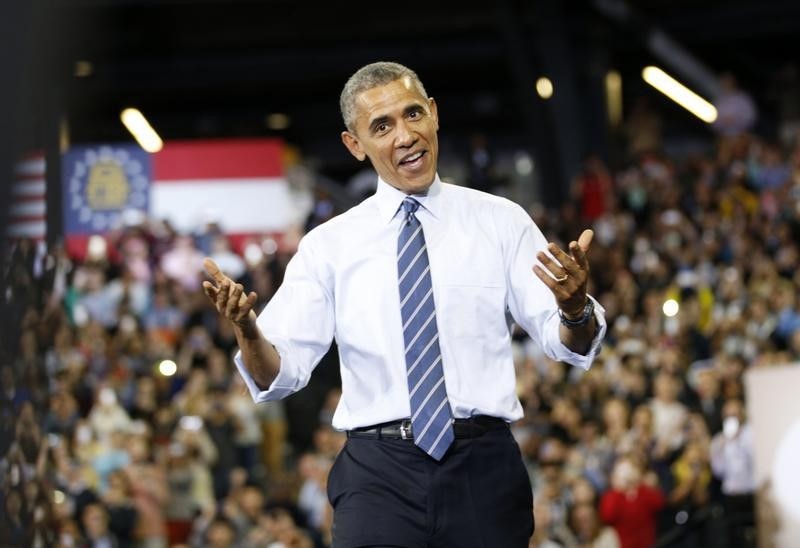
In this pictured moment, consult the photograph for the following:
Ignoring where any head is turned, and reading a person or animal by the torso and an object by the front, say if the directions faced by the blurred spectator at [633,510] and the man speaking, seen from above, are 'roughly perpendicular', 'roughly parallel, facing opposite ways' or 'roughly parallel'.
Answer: roughly parallel

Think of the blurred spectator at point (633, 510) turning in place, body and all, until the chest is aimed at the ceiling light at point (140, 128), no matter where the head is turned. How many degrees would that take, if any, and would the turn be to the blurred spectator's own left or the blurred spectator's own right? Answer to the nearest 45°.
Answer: approximately 135° to the blurred spectator's own right

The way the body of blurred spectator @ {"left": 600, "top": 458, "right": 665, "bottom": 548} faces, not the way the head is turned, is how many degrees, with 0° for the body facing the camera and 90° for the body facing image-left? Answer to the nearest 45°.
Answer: approximately 0°

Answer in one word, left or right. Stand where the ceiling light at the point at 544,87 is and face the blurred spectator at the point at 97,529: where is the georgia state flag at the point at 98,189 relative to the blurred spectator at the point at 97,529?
right

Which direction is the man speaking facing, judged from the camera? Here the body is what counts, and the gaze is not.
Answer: toward the camera

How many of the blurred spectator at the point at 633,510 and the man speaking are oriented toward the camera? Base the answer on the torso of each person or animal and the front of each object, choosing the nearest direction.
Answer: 2

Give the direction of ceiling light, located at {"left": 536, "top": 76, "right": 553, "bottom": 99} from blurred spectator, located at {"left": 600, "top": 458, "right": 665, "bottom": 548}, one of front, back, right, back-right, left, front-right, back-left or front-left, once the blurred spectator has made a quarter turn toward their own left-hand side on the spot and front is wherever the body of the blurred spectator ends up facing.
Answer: left

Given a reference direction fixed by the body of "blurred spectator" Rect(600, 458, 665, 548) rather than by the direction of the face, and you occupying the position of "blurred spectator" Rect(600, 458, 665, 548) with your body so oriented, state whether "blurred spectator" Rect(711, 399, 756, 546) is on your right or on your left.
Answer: on your left

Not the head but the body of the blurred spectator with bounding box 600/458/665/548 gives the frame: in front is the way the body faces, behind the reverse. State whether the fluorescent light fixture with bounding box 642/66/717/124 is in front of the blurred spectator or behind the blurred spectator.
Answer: behind

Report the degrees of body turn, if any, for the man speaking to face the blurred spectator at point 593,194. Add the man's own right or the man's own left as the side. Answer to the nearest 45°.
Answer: approximately 180°

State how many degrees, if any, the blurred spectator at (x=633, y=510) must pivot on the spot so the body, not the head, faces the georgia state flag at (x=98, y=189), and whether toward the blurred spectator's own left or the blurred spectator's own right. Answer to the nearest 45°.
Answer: approximately 135° to the blurred spectator's own right

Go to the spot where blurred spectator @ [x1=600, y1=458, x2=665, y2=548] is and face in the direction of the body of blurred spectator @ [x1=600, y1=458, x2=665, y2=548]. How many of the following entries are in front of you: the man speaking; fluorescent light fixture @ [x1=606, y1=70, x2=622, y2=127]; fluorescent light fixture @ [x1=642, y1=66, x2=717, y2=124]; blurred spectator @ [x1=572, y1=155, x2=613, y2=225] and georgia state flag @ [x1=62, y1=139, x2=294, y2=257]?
1

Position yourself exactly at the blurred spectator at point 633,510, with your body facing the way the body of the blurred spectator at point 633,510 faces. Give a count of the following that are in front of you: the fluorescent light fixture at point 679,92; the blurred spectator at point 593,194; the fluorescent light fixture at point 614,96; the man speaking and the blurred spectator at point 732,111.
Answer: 1

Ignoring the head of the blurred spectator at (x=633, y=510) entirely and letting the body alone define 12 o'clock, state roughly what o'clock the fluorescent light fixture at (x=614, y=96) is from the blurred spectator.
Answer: The fluorescent light fixture is roughly at 6 o'clock from the blurred spectator.

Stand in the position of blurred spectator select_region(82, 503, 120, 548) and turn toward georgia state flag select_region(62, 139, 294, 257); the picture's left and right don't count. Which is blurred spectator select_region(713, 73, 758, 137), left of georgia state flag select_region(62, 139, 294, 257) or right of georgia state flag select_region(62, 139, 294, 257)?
right
